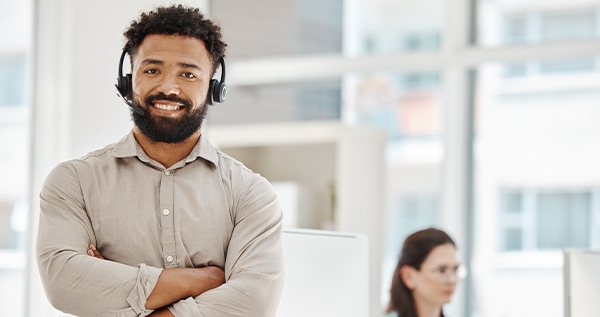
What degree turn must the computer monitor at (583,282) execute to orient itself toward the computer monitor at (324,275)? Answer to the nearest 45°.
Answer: approximately 90° to its left

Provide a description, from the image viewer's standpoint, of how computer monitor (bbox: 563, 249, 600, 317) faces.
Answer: facing away from the viewer and to the left of the viewer

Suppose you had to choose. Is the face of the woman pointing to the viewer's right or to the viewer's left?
to the viewer's right

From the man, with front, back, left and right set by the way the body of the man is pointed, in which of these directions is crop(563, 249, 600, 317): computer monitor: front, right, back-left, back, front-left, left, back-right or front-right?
left

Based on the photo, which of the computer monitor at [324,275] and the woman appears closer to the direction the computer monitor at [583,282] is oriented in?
the woman

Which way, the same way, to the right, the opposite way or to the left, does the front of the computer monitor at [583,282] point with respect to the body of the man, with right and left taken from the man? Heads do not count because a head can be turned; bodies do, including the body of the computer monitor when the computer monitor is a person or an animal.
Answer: the opposite way

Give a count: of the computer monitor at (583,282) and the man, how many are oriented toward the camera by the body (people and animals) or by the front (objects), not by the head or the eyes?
1

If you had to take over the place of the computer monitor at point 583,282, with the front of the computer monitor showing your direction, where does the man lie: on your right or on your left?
on your left
